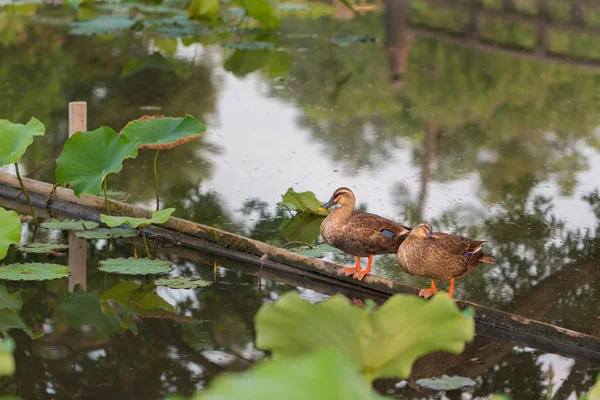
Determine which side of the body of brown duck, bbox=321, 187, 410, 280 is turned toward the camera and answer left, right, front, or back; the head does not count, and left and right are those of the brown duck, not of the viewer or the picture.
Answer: left

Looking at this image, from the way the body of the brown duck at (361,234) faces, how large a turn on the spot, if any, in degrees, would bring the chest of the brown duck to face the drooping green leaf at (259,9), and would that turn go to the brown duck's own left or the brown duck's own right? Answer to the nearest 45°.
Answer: approximately 90° to the brown duck's own right

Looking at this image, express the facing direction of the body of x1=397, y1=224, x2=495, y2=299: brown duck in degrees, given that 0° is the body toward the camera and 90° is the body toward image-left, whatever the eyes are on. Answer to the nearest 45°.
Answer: approximately 90°

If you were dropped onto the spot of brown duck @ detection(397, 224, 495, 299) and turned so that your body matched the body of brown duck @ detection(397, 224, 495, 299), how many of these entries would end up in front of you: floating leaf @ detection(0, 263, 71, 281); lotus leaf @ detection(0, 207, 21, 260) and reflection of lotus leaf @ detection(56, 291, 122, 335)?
3

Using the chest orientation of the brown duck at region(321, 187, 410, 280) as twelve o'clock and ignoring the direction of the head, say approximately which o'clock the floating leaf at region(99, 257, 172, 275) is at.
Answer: The floating leaf is roughly at 12 o'clock from the brown duck.

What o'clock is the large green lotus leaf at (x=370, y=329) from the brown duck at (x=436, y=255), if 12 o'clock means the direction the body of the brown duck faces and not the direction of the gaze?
The large green lotus leaf is roughly at 9 o'clock from the brown duck.

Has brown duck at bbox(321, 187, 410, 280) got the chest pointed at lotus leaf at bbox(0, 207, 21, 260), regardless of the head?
yes

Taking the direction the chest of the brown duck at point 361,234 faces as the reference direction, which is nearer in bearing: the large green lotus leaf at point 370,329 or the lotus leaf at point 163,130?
the lotus leaf

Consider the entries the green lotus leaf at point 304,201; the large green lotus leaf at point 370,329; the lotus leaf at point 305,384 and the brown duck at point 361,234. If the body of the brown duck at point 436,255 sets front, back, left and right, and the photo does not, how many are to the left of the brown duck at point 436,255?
2

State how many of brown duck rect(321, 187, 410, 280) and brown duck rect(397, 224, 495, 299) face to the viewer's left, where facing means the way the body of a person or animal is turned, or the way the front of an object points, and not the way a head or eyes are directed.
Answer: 2
